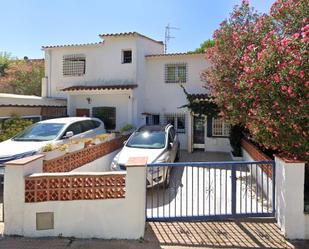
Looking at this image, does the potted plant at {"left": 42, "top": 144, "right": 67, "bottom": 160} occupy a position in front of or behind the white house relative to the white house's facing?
in front

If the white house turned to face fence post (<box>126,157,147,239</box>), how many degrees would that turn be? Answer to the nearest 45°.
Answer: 0° — it already faces it

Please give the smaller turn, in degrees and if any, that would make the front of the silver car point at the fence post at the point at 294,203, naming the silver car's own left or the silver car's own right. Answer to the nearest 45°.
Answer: approximately 90° to the silver car's own left

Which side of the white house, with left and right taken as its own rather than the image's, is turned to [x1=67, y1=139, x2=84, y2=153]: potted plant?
front

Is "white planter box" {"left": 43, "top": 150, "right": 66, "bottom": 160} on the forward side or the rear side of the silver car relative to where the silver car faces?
on the forward side

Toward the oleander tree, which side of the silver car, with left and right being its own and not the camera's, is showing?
left

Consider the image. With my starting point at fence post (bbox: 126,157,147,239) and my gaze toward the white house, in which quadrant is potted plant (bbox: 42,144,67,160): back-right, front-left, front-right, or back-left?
front-left

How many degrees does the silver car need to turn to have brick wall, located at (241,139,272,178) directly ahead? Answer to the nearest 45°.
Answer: approximately 90° to its left

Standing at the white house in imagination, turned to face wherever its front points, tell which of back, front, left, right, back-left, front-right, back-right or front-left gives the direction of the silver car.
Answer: front

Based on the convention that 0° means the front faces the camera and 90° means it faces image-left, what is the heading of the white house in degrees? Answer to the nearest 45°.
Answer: approximately 0°

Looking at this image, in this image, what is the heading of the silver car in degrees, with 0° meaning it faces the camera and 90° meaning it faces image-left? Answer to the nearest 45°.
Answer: approximately 45°

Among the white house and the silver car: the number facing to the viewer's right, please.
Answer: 0

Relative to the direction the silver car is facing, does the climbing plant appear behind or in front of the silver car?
behind

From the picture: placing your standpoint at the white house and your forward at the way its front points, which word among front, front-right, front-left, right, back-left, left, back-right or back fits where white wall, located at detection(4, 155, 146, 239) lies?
front
